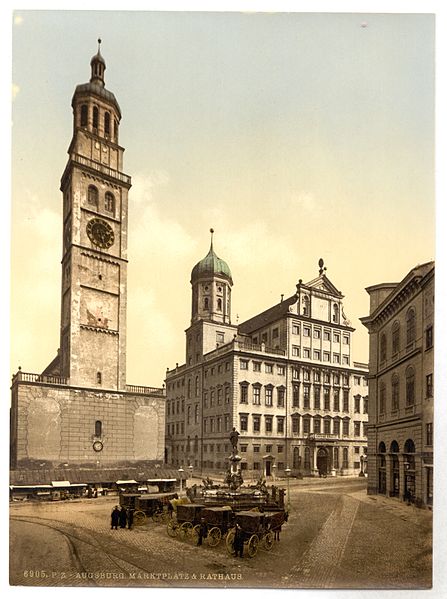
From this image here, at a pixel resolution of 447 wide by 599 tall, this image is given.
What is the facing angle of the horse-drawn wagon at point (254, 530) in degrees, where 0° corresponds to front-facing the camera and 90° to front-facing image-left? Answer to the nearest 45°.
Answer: approximately 225°

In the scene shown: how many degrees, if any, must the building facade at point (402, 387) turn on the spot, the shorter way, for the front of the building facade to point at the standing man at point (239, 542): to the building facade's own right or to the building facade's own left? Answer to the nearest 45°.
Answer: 0° — it already faces them

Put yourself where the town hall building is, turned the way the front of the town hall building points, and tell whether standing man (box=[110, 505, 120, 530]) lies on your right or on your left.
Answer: on your right

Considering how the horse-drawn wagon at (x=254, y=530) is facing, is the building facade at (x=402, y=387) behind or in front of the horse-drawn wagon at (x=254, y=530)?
in front

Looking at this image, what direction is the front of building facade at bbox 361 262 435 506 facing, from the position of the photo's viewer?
facing the viewer and to the left of the viewer

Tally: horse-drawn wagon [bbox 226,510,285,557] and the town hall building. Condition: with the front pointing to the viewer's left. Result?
0

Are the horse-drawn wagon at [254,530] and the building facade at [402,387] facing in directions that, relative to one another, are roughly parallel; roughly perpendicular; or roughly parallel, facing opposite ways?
roughly parallel, facing opposite ways

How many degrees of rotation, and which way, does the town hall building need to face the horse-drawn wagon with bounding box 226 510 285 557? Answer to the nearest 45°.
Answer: approximately 45° to its right

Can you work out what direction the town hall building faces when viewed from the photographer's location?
facing the viewer and to the right of the viewer
